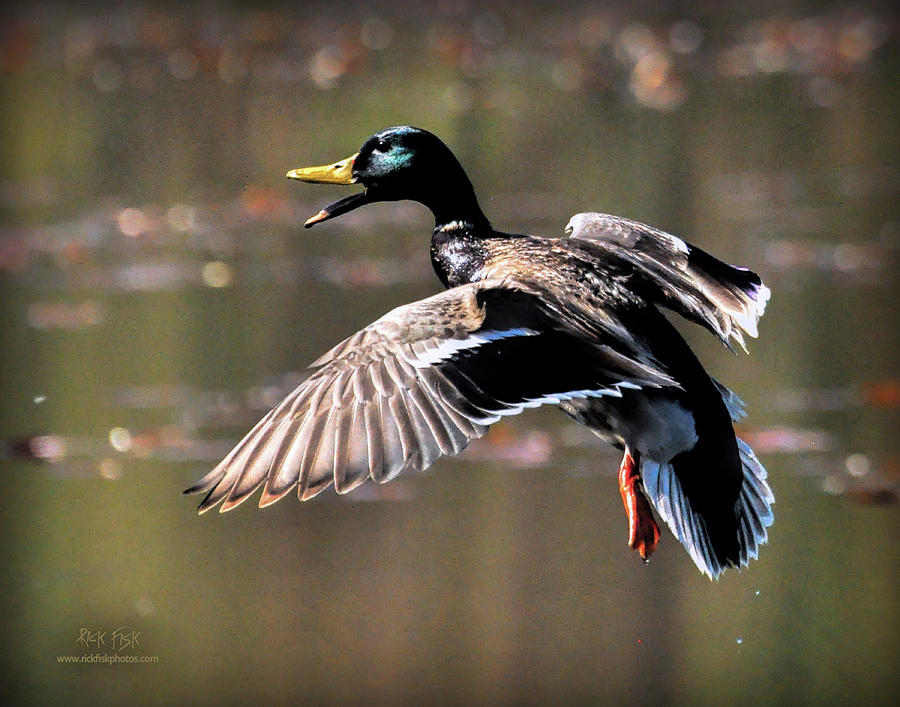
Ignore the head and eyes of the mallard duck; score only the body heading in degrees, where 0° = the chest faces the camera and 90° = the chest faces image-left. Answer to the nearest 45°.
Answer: approximately 135°
